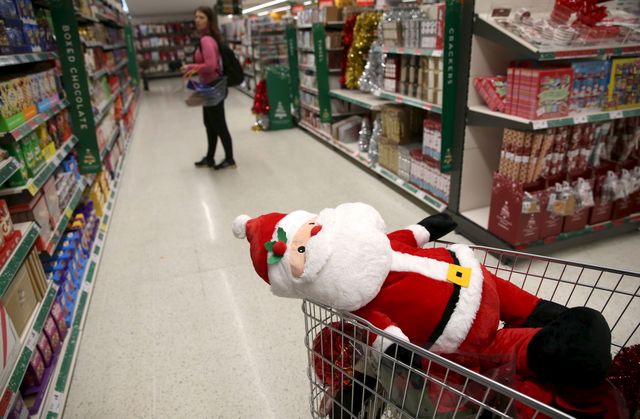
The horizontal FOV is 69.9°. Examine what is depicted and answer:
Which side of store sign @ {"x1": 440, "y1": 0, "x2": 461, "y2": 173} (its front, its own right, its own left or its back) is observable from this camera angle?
front

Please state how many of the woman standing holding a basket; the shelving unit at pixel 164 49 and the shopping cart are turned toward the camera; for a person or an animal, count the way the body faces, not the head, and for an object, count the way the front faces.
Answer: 1

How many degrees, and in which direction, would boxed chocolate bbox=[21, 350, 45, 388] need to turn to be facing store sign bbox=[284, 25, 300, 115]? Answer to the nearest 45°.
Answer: approximately 90° to its left

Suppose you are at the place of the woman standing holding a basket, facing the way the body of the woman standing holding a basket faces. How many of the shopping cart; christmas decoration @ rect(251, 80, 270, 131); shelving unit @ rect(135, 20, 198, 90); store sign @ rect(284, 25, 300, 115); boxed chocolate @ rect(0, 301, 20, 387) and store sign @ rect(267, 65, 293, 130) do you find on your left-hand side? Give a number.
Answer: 2

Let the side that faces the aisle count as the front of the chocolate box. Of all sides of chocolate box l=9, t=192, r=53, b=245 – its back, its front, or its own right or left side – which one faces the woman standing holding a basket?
left

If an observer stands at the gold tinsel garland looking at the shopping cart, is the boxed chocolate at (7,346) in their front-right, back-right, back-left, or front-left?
front-right

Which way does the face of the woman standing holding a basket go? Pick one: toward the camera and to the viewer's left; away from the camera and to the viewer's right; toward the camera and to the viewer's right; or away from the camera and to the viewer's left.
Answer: toward the camera and to the viewer's left

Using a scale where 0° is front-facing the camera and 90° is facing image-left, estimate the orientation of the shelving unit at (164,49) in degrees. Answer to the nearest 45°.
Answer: approximately 0°

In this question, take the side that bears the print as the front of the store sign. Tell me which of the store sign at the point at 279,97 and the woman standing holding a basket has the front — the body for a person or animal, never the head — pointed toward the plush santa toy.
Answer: the store sign

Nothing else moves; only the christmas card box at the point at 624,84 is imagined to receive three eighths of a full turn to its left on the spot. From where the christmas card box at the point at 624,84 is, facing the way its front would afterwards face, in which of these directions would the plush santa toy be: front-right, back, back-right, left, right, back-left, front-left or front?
back-right

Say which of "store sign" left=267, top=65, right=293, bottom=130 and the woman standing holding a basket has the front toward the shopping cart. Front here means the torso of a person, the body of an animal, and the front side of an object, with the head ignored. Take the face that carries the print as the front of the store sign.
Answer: the store sign
